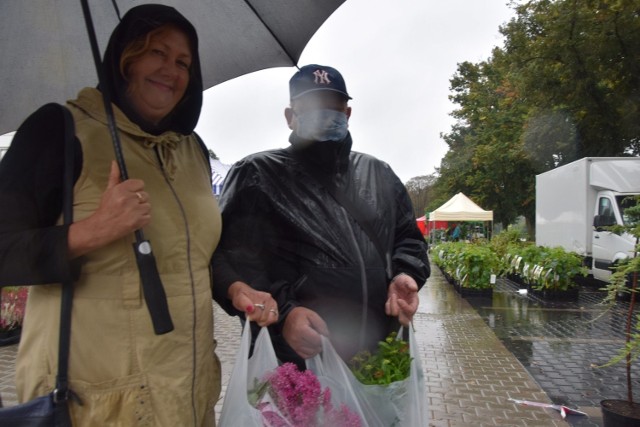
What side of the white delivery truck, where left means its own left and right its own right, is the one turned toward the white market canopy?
back

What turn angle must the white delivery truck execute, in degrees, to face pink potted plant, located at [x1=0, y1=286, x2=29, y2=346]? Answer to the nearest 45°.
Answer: approximately 90° to its right

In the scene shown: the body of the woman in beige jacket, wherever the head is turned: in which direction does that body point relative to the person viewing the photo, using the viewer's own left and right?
facing the viewer and to the right of the viewer

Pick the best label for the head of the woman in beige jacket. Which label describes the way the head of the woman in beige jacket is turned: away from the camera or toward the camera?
toward the camera

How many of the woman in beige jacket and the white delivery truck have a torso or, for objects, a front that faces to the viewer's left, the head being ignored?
0
